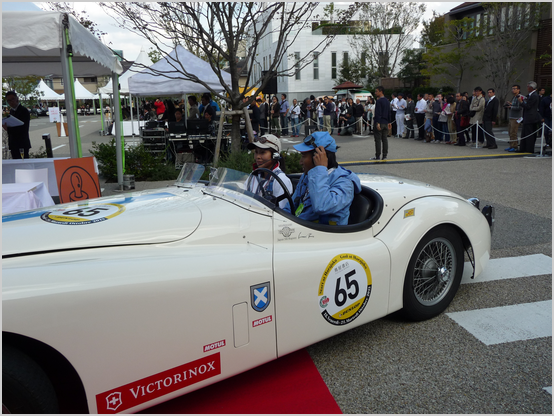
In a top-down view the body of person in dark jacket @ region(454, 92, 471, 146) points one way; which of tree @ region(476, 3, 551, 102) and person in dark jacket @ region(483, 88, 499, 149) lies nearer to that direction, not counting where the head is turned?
the person in dark jacket

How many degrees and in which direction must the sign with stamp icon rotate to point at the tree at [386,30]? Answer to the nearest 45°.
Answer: approximately 135° to its left

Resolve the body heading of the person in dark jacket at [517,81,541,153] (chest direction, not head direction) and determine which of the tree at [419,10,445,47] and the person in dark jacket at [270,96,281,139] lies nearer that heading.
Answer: the person in dark jacket

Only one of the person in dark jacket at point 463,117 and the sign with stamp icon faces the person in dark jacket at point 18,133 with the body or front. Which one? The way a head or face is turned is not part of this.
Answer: the person in dark jacket at point 463,117

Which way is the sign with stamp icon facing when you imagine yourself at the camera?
facing the viewer

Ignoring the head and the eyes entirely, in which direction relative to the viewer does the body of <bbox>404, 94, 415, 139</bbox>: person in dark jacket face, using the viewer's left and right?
facing the viewer and to the left of the viewer

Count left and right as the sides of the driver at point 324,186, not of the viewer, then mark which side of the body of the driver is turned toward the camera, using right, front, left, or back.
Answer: left

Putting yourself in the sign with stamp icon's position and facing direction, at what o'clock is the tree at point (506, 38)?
The tree is roughly at 8 o'clock from the sign with stamp icon.
